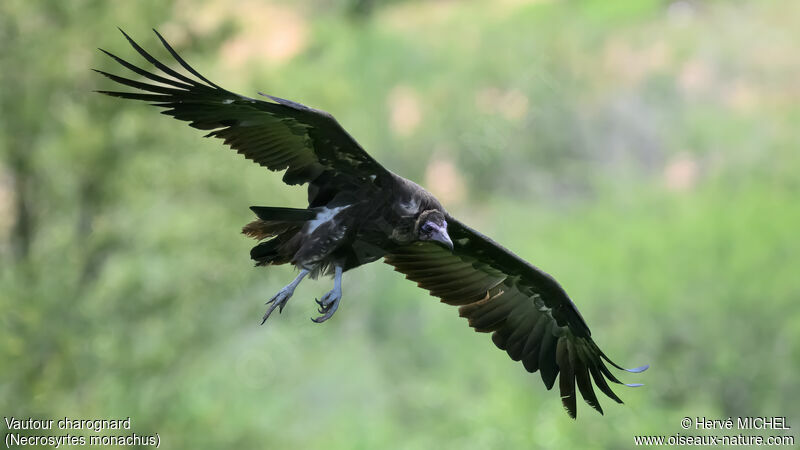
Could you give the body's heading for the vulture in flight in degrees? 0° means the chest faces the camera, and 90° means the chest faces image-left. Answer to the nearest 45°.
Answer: approximately 315°
